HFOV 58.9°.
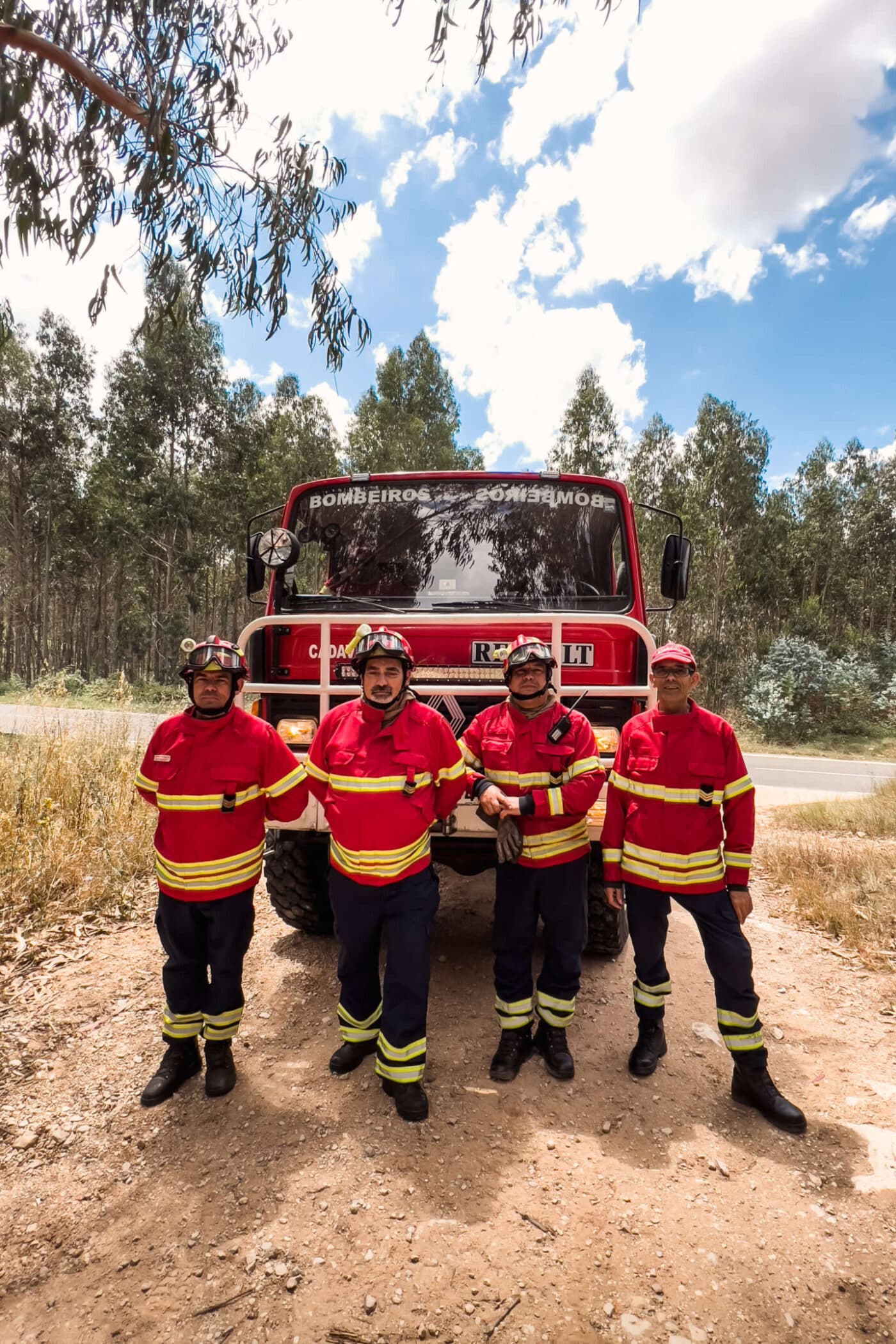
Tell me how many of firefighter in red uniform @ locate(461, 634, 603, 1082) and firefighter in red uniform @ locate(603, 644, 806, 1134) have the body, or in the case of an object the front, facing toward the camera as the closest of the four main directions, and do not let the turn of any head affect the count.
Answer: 2

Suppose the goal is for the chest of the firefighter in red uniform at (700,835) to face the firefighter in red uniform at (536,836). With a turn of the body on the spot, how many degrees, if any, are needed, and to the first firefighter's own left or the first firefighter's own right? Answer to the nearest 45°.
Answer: approximately 90° to the first firefighter's own right

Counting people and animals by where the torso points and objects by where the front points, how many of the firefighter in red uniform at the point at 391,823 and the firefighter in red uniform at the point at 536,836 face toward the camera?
2

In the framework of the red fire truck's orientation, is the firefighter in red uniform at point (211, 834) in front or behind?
in front

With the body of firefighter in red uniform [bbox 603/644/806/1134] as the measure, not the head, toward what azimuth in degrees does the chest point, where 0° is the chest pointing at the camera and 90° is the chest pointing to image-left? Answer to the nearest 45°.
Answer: approximately 0°

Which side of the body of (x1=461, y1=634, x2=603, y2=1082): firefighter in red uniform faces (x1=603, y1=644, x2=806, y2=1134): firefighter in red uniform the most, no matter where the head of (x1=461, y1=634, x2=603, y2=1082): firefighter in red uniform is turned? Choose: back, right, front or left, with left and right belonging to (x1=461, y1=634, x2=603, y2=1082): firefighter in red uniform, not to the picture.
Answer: left
